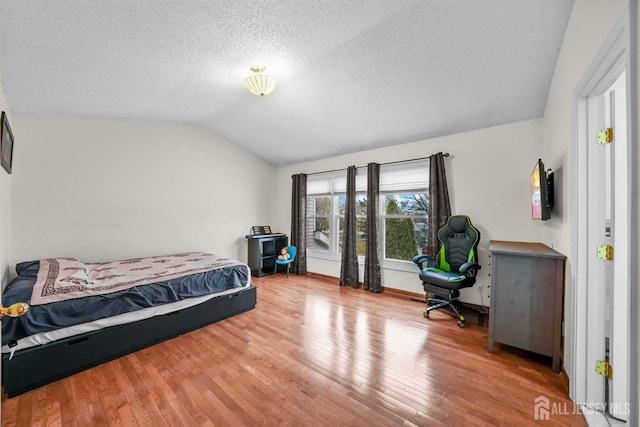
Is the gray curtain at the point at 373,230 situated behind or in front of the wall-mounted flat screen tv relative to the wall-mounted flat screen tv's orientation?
in front

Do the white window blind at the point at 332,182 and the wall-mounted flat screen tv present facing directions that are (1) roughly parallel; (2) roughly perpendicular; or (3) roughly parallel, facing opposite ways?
roughly perpendicular

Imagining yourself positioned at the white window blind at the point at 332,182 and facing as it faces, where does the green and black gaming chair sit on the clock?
The green and black gaming chair is roughly at 9 o'clock from the white window blind.

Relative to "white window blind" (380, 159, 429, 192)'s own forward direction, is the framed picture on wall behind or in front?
in front

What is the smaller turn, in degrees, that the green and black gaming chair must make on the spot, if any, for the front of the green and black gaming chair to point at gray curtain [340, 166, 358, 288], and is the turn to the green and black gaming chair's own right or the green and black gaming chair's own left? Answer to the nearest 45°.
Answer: approximately 45° to the green and black gaming chair's own right

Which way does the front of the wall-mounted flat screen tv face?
to the viewer's left

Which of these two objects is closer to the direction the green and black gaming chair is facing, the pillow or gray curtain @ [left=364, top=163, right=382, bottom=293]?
the pillow

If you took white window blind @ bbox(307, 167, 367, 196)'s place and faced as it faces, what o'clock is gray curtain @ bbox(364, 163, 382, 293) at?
The gray curtain is roughly at 9 o'clock from the white window blind.
